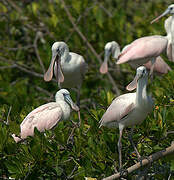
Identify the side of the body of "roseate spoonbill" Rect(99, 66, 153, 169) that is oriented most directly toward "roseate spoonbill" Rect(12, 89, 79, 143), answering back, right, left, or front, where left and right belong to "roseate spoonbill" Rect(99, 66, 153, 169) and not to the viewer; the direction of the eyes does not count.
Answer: back

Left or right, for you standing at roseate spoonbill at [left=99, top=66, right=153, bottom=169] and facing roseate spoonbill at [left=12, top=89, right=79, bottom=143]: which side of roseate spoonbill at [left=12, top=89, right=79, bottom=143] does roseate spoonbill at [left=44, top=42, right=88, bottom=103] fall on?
right

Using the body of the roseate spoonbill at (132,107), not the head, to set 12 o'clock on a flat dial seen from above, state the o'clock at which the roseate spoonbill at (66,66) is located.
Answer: the roseate spoonbill at (66,66) is roughly at 7 o'clock from the roseate spoonbill at (132,107).

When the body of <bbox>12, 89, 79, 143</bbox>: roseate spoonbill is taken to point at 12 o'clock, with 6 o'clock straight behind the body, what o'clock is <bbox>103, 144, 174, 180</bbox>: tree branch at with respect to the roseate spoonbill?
The tree branch is roughly at 2 o'clock from the roseate spoonbill.

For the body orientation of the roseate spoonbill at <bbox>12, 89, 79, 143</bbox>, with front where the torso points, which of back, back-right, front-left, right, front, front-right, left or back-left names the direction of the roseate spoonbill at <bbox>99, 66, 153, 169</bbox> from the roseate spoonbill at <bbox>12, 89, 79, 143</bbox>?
front-right

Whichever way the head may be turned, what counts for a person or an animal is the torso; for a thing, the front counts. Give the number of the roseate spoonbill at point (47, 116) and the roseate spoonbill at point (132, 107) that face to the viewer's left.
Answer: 0

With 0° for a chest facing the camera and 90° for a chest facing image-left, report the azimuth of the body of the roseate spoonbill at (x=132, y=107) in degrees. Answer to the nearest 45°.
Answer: approximately 315°

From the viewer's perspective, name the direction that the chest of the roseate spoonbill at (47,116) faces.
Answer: to the viewer's right
